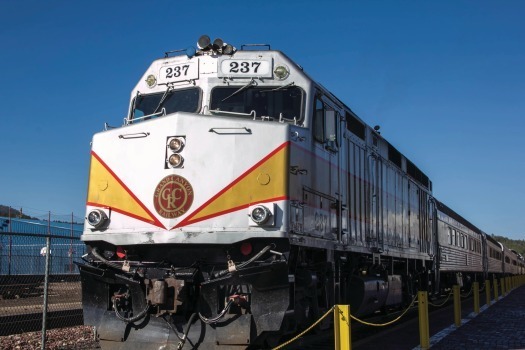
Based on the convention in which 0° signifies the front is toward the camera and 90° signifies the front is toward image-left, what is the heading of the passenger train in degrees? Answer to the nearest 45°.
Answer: approximately 45°

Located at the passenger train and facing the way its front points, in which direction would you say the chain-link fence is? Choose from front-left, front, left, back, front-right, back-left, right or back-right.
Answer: right
